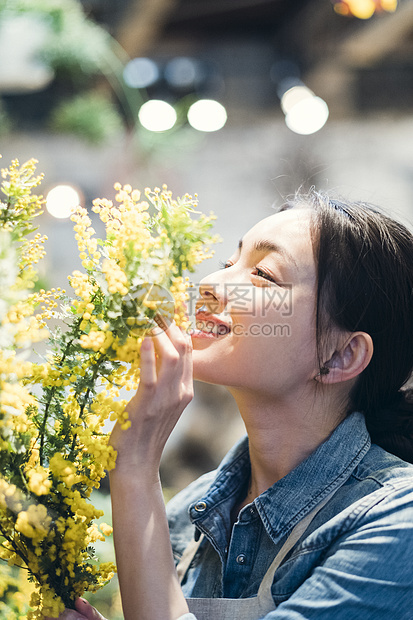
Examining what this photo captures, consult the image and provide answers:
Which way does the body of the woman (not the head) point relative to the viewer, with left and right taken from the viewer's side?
facing the viewer and to the left of the viewer

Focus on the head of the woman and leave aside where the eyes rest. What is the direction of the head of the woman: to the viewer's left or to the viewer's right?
to the viewer's left
